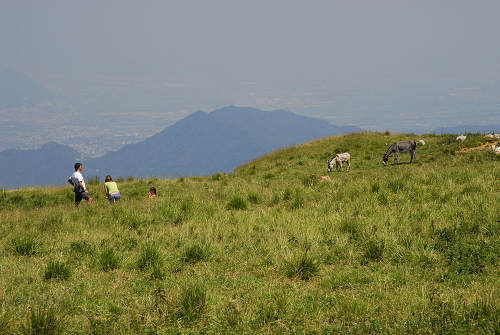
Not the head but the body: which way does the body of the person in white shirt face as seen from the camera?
to the viewer's right
